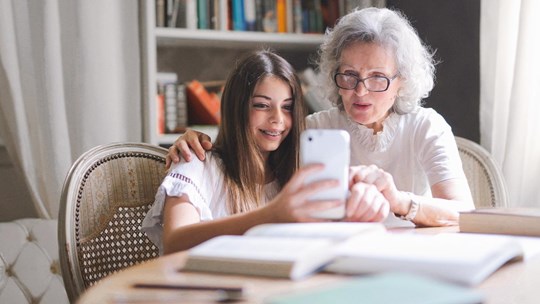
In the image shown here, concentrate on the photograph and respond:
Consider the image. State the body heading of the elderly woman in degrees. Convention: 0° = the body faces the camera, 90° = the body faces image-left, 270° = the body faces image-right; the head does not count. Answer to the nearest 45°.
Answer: approximately 45°

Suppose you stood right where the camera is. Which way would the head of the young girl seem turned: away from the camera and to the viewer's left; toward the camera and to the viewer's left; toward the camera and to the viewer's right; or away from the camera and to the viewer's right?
toward the camera and to the viewer's right

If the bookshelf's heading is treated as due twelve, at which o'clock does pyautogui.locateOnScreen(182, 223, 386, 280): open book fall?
The open book is roughly at 12 o'clock from the bookshelf.

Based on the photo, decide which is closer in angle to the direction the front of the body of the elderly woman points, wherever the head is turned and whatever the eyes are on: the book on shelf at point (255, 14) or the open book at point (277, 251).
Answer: the open book

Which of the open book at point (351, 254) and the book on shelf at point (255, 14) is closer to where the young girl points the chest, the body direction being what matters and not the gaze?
the open book

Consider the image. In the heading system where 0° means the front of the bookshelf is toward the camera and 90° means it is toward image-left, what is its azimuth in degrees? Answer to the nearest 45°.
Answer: approximately 0°

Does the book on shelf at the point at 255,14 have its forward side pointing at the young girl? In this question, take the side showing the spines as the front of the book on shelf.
yes

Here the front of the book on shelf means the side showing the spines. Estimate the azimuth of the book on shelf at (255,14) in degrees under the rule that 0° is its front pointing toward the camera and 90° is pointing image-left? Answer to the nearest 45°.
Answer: approximately 0°

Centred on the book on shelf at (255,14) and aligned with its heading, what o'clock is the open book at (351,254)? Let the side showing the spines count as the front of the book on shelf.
The open book is roughly at 12 o'clock from the book on shelf.

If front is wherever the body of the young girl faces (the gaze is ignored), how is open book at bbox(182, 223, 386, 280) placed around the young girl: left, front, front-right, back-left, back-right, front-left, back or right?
front-right
